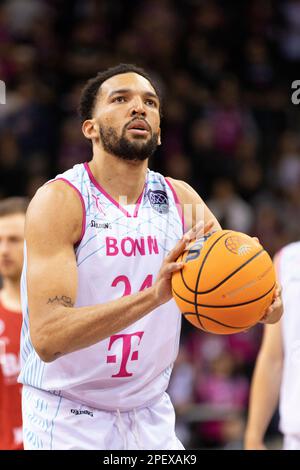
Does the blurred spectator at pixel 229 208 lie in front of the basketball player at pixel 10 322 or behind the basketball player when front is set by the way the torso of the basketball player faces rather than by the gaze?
behind

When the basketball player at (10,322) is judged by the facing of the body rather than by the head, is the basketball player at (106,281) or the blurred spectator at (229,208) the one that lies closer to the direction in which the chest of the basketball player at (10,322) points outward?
the basketball player

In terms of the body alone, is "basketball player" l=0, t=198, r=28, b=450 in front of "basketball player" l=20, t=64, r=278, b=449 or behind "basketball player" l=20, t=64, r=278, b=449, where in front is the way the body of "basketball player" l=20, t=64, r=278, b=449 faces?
behind

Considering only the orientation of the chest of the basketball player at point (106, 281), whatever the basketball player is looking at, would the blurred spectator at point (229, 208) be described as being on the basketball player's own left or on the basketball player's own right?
on the basketball player's own left

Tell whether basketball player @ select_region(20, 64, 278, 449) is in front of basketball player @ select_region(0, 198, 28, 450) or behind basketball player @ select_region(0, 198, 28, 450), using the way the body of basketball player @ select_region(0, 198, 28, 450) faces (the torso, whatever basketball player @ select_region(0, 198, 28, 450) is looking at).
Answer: in front

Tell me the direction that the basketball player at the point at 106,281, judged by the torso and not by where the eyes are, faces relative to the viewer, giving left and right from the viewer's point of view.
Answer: facing the viewer and to the right of the viewer

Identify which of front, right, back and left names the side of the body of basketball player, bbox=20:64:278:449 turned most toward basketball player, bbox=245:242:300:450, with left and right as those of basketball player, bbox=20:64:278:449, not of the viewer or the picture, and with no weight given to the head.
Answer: left

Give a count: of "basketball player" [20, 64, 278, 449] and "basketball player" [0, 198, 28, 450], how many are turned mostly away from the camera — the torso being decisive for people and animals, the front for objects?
0

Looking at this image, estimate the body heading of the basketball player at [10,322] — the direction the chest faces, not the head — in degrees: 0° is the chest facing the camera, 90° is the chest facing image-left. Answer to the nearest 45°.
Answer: approximately 0°
